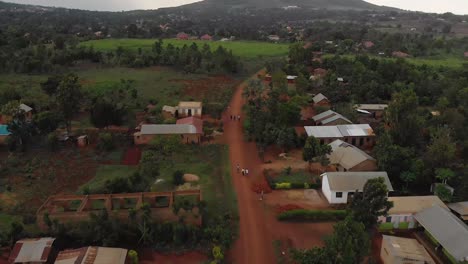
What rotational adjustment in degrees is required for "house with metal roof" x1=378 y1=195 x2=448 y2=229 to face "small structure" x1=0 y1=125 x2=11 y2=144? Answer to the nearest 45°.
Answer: approximately 90° to its right

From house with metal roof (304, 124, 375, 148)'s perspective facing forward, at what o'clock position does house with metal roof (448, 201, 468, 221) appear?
house with metal roof (448, 201, 468, 221) is roughly at 11 o'clock from house with metal roof (304, 124, 375, 148).

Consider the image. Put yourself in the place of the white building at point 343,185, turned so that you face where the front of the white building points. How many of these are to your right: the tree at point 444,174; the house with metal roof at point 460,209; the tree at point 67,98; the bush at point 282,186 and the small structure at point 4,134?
3

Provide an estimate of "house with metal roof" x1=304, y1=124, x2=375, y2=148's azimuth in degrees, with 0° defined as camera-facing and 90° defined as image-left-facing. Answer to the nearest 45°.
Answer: approximately 0°

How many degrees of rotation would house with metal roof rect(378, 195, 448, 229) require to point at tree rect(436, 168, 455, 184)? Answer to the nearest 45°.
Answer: approximately 180°

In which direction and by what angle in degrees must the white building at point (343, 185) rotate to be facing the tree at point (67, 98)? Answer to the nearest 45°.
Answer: approximately 90° to its right

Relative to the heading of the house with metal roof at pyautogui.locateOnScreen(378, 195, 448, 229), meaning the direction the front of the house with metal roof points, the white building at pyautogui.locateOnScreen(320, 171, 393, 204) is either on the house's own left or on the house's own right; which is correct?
on the house's own right
